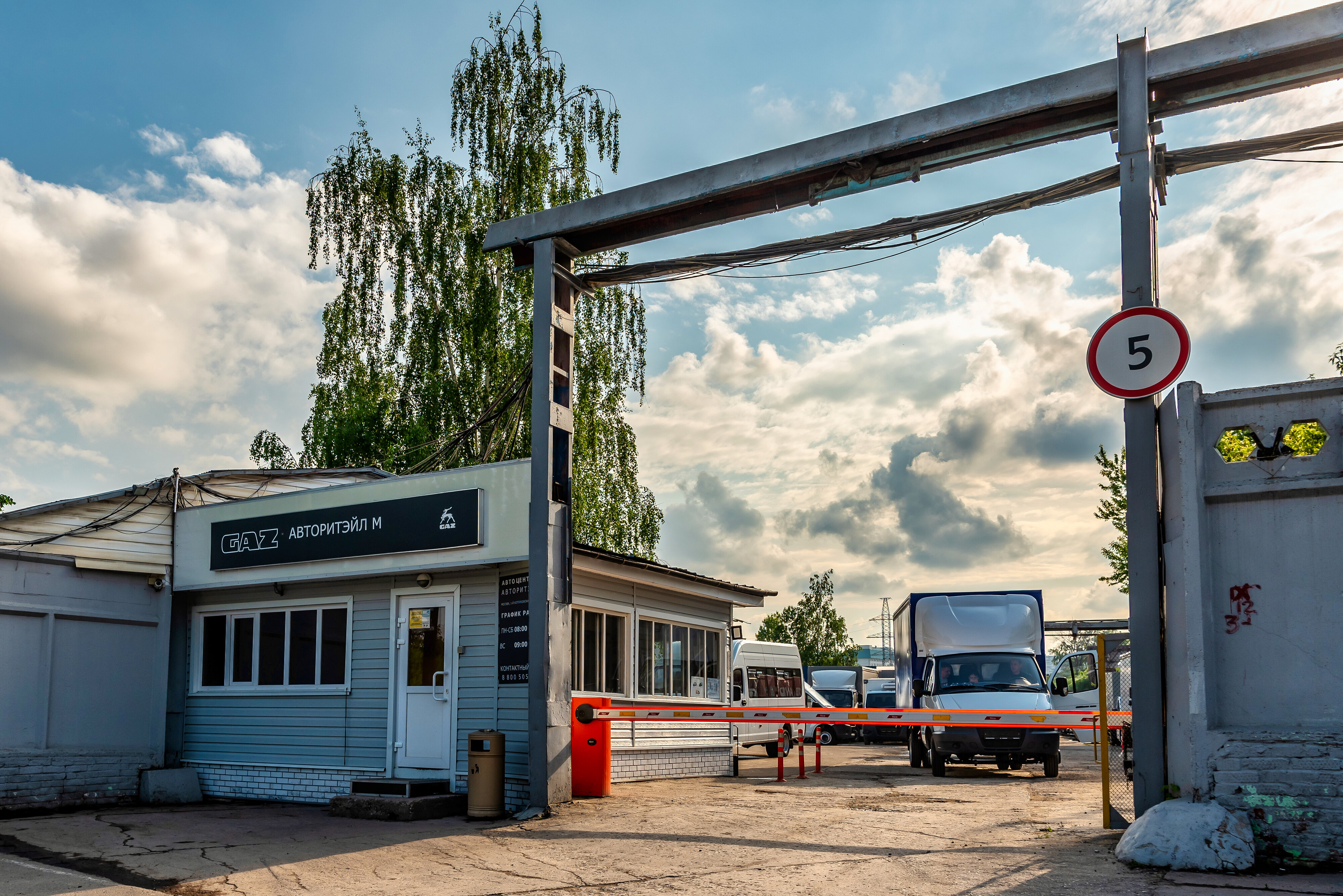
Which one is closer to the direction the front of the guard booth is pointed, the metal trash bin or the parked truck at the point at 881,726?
the metal trash bin

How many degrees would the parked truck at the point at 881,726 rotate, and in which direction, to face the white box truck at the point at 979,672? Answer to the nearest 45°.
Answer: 0° — it already faces it

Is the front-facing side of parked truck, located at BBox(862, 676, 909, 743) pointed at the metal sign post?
yes

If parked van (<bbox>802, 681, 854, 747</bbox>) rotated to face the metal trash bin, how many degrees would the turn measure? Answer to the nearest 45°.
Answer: approximately 45° to its right

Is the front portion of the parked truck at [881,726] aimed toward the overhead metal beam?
yes

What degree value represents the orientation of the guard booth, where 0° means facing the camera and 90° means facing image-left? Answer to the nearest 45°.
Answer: approximately 45°

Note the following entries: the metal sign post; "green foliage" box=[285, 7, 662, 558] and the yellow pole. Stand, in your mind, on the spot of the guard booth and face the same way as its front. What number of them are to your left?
2

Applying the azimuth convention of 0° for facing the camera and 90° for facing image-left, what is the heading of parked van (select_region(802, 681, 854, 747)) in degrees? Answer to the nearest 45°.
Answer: approximately 315°

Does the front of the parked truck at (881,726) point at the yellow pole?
yes

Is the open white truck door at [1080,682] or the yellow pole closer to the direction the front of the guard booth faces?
the yellow pole

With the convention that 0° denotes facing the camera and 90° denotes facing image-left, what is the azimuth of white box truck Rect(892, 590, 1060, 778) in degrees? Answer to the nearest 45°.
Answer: approximately 0°

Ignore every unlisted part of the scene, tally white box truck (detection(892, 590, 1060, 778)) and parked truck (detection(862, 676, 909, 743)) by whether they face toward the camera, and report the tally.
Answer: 2

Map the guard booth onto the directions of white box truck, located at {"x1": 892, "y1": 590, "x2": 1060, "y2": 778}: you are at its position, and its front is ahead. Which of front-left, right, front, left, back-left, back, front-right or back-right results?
front-right
